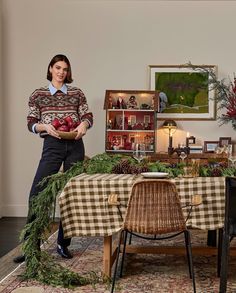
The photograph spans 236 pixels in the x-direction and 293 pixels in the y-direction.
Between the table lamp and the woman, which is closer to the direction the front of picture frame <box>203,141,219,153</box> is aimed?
the woman

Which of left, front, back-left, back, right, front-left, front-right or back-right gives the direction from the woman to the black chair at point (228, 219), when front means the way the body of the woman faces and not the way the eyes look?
front-left

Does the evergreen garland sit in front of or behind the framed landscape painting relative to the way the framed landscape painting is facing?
in front

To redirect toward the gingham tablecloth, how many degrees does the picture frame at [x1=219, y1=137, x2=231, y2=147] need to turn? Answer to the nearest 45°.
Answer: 0° — it already faces it

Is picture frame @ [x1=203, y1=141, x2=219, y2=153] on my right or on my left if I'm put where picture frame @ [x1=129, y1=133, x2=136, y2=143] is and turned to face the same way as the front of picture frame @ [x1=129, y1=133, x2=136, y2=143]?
on my left

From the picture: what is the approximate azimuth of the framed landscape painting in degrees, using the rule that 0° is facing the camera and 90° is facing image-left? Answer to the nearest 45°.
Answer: approximately 0°

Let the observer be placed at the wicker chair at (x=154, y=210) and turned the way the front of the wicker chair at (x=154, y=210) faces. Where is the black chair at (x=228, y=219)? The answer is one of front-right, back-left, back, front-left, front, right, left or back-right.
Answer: right

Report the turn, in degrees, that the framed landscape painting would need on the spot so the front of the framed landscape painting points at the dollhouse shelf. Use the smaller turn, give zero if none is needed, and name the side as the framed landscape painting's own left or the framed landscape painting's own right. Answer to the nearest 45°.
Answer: approximately 90° to the framed landscape painting's own right

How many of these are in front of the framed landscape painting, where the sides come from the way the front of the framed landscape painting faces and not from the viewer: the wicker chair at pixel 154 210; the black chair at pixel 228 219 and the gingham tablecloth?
3

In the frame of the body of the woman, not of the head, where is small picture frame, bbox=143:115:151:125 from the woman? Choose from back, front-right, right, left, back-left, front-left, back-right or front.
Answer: back-left

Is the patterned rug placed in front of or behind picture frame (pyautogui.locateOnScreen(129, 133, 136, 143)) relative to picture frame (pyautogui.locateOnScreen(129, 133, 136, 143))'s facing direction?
in front

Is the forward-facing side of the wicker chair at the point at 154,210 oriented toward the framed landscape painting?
yes

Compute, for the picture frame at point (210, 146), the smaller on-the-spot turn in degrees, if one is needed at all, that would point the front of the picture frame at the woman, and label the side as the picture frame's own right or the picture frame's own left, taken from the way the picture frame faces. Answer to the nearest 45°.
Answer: approximately 45° to the picture frame's own right
